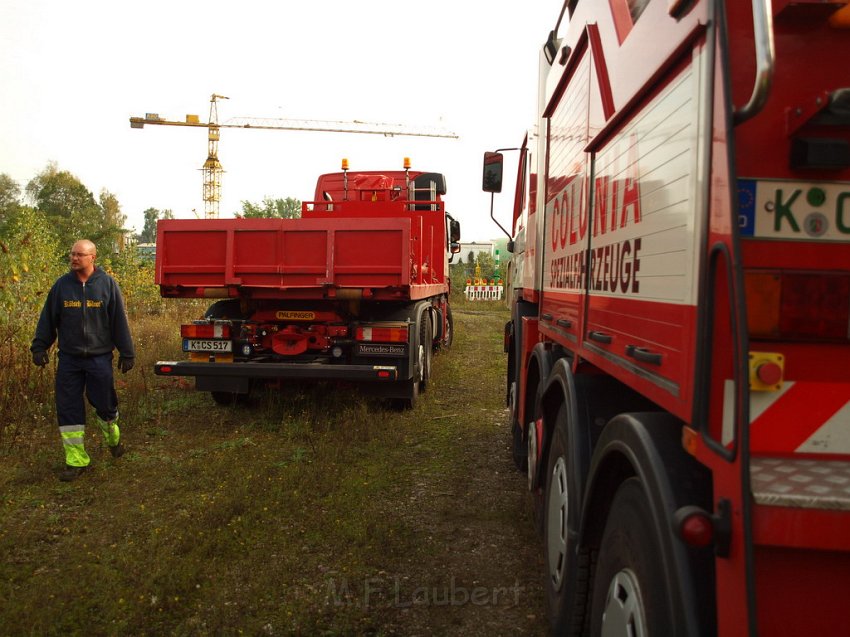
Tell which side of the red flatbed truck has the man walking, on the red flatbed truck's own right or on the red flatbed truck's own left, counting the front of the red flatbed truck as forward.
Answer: on the red flatbed truck's own left

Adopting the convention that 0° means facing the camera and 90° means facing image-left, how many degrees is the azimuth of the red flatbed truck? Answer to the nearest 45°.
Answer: approximately 180°

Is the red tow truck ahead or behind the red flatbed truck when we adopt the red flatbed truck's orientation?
behind

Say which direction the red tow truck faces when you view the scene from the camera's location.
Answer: facing away from the viewer and to the left of the viewer
